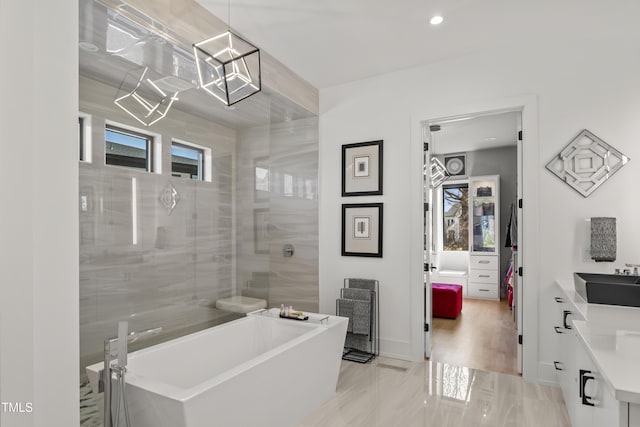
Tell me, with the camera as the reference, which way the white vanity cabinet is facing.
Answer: facing to the left of the viewer

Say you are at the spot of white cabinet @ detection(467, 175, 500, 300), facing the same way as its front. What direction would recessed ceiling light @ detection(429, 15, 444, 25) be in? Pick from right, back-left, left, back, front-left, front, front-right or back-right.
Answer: front

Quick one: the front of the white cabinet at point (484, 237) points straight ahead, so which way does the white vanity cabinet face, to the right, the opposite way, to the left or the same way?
to the right

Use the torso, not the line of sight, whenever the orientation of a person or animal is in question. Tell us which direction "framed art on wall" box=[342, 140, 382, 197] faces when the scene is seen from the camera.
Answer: facing the viewer and to the left of the viewer

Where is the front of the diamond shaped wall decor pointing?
toward the camera

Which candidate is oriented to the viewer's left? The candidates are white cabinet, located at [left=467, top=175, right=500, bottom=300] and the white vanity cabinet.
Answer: the white vanity cabinet

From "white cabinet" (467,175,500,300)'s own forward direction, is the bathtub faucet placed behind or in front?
in front

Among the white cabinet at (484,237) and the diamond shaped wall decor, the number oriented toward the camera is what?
2

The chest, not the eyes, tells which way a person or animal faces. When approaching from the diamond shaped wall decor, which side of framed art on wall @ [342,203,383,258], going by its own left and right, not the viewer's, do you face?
left
